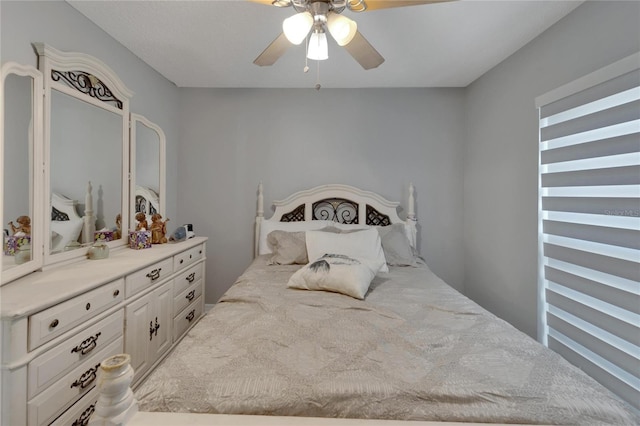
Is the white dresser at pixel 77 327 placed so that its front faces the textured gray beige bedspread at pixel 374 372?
yes

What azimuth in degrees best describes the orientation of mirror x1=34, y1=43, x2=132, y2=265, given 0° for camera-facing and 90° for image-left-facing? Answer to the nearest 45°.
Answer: approximately 315°

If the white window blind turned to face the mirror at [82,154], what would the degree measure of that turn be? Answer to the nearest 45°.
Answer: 0° — it already faces it

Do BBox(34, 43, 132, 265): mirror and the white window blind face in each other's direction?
yes

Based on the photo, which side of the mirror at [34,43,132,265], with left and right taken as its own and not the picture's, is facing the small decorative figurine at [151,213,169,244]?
left

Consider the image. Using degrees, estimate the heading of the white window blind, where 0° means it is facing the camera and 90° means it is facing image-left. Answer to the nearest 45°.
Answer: approximately 45°

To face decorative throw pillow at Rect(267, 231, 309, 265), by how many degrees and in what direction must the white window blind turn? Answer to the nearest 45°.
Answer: approximately 45° to its right

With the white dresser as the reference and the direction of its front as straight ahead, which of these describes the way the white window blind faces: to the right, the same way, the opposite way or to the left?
the opposite way

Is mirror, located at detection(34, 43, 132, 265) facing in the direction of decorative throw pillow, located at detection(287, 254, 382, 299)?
yes

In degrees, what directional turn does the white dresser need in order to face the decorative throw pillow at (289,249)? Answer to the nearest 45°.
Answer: approximately 45° to its left

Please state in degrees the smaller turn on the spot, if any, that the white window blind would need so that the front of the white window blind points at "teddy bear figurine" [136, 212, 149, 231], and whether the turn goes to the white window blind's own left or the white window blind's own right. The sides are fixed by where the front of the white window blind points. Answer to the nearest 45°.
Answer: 0° — it already faces it
